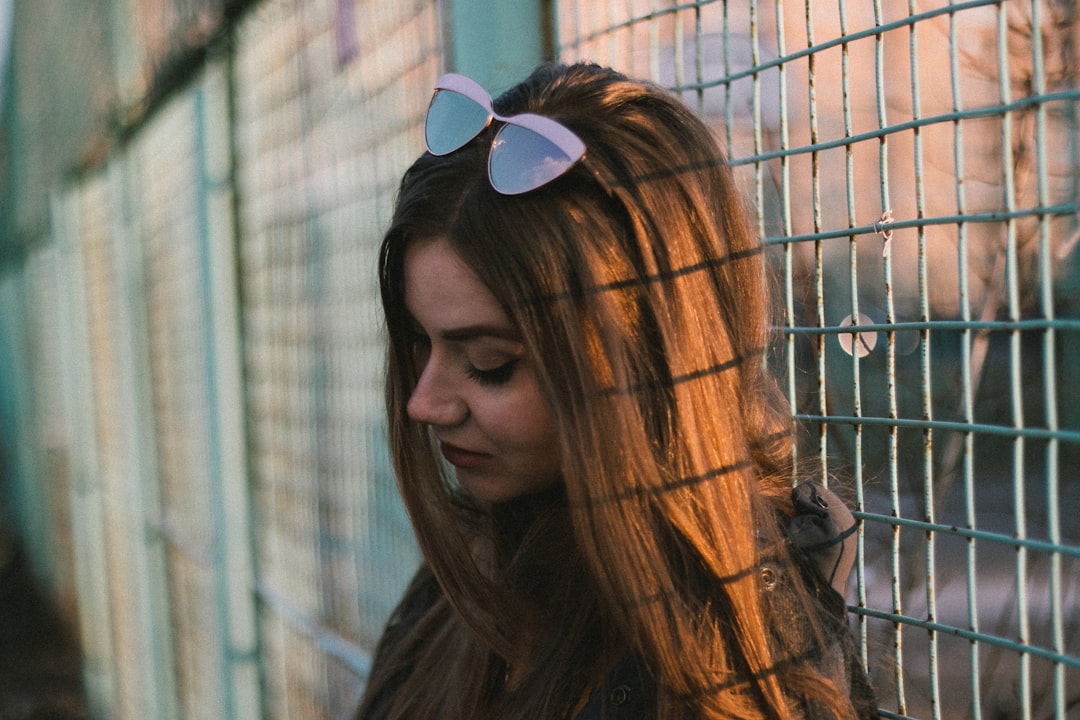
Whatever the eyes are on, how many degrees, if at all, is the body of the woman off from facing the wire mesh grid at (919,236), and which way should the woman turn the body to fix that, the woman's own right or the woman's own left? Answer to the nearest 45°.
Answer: approximately 180°

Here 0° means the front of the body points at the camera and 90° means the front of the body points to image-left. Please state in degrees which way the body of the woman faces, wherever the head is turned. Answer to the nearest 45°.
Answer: approximately 45°

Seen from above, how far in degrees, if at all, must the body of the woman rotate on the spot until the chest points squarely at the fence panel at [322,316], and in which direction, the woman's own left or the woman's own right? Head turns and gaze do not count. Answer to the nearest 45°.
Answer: approximately 90° to the woman's own right
